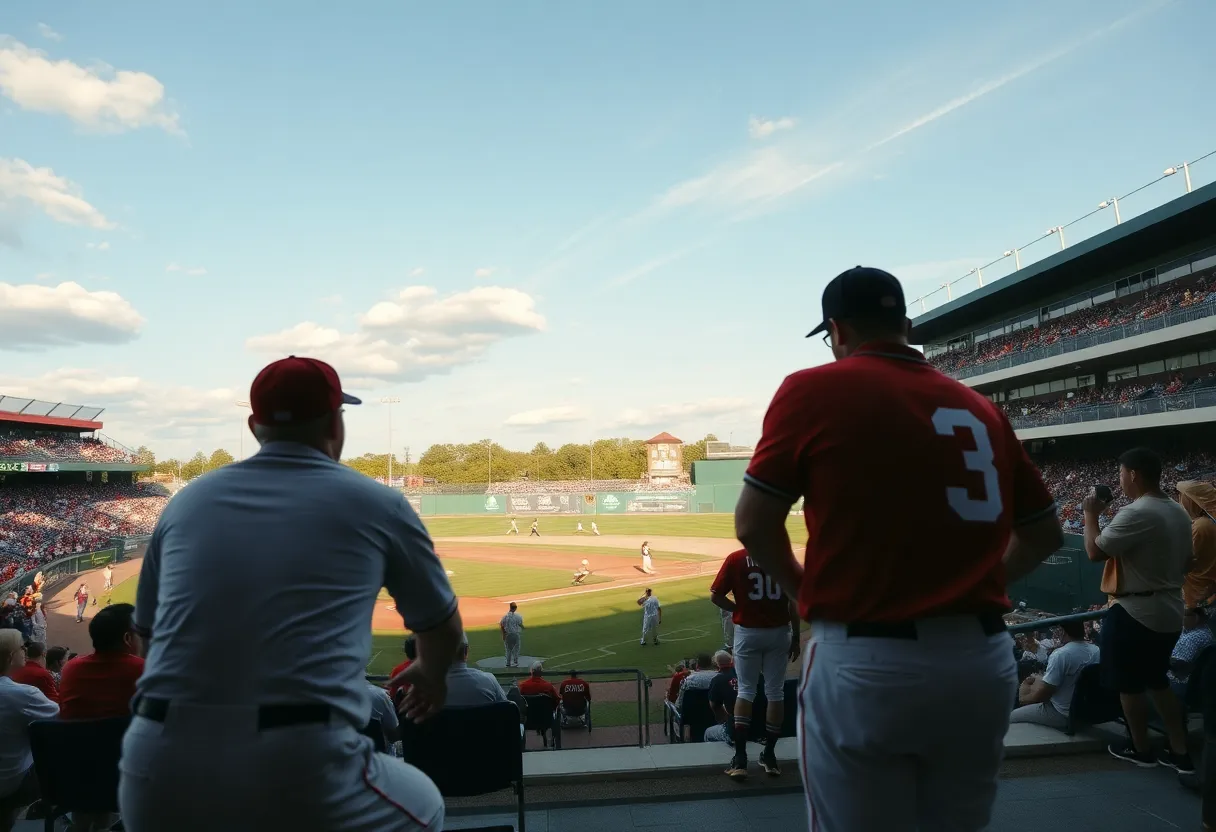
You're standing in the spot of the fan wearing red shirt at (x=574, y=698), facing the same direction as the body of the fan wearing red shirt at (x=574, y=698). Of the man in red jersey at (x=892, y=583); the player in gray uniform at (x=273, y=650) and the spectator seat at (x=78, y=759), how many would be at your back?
3

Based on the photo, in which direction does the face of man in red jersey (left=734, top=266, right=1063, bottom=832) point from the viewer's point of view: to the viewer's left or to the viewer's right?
to the viewer's left

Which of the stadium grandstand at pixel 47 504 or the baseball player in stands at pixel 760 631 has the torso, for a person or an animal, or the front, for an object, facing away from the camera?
the baseball player in stands

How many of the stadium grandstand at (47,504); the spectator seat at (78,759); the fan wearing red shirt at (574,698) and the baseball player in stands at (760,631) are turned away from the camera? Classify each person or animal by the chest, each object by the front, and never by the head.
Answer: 3

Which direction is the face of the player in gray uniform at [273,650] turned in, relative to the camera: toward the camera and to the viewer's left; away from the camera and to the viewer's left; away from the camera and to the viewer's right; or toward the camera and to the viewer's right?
away from the camera and to the viewer's right

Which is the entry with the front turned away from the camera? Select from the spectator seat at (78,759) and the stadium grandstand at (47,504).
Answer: the spectator seat

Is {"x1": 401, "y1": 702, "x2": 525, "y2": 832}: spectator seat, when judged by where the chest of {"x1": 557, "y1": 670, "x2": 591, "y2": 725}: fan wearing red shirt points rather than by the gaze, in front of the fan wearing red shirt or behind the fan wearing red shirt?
behind

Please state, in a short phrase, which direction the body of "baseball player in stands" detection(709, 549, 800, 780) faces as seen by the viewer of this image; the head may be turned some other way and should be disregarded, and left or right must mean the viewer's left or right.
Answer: facing away from the viewer

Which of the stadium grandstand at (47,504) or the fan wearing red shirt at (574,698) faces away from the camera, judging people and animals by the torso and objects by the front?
the fan wearing red shirt

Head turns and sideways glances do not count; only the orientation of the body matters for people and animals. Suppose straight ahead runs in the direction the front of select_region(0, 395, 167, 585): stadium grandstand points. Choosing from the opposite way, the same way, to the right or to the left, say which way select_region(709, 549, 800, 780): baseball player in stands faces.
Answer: to the left

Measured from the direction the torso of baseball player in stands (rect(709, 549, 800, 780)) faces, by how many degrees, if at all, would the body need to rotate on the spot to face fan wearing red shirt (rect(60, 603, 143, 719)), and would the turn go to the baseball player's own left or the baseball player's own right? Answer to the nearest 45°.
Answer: approximately 135° to the baseball player's own left

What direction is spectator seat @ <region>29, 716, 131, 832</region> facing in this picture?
away from the camera

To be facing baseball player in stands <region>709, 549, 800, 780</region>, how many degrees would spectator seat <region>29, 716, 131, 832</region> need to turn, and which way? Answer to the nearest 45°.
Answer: approximately 90° to its right

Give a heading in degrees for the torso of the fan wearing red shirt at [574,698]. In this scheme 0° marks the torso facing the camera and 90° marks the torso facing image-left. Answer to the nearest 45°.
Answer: approximately 180°
